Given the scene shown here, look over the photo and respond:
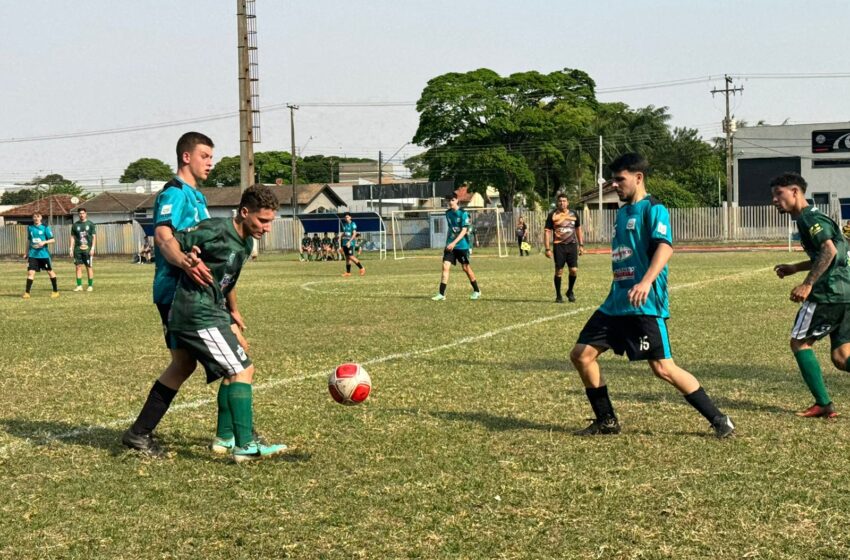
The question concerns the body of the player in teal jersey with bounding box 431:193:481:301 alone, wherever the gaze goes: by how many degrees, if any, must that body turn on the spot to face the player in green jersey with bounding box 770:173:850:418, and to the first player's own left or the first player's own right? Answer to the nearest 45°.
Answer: approximately 45° to the first player's own left

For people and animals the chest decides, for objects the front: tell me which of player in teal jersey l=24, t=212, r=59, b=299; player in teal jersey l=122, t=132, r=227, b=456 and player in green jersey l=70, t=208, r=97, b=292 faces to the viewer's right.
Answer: player in teal jersey l=122, t=132, r=227, b=456

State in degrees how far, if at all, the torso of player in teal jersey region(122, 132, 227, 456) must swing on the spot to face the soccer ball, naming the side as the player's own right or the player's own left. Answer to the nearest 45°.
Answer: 0° — they already face it

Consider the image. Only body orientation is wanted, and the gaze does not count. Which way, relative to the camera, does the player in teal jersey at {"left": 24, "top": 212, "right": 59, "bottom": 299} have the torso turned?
toward the camera

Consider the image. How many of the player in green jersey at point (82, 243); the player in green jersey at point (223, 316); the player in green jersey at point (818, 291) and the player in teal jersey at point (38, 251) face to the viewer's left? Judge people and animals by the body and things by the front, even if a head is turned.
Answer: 1

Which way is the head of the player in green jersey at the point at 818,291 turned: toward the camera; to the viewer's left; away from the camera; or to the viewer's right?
to the viewer's left

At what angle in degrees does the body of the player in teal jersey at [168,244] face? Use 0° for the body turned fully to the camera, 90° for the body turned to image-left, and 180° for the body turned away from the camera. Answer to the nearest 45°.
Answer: approximately 270°

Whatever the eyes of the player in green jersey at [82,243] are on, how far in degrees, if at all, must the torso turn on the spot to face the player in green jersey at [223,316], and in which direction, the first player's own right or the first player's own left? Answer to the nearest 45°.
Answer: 0° — they already face them

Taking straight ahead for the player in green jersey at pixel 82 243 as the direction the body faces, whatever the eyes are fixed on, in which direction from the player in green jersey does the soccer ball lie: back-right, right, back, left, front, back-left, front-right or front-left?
front

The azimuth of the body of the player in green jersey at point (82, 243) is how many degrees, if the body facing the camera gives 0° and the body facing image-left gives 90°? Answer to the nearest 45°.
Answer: approximately 0°

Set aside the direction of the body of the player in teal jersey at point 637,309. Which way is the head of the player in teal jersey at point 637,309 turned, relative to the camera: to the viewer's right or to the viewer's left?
to the viewer's left

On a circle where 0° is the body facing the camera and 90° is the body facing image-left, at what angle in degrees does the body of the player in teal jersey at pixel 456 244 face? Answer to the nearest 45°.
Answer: approximately 45°

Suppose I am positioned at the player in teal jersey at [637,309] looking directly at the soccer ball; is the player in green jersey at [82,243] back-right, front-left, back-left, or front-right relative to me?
front-right

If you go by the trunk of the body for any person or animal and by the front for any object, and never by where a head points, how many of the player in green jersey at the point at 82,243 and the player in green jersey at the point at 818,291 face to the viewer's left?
1

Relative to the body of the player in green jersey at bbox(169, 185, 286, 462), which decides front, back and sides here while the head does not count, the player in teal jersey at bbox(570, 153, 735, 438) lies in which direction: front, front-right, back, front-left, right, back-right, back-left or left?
front

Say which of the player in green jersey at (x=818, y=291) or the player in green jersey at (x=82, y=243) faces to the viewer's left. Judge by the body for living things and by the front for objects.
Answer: the player in green jersey at (x=818, y=291)

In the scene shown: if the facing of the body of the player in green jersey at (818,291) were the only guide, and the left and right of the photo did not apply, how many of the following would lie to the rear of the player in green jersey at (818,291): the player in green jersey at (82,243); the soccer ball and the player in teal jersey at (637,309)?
0
